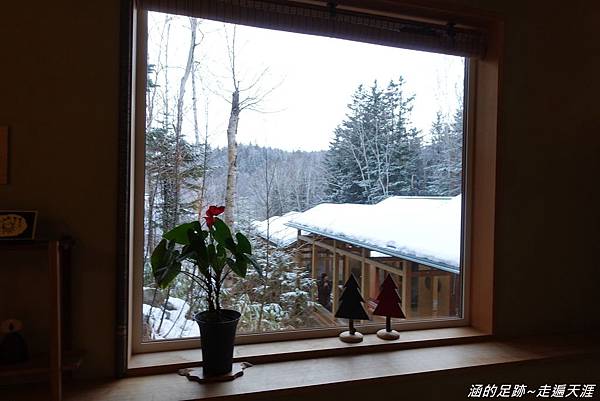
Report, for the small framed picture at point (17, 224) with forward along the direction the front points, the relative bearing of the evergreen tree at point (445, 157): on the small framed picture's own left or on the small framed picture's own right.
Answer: on the small framed picture's own left

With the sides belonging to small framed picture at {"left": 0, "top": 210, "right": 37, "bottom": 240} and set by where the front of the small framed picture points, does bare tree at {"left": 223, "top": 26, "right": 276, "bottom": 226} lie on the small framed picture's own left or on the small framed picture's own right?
on the small framed picture's own left

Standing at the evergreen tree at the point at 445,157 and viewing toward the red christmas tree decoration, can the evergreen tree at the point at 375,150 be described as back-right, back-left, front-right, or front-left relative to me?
front-right

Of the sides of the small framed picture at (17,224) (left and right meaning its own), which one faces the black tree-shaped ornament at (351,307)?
left

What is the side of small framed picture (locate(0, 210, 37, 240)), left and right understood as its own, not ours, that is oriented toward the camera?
front
